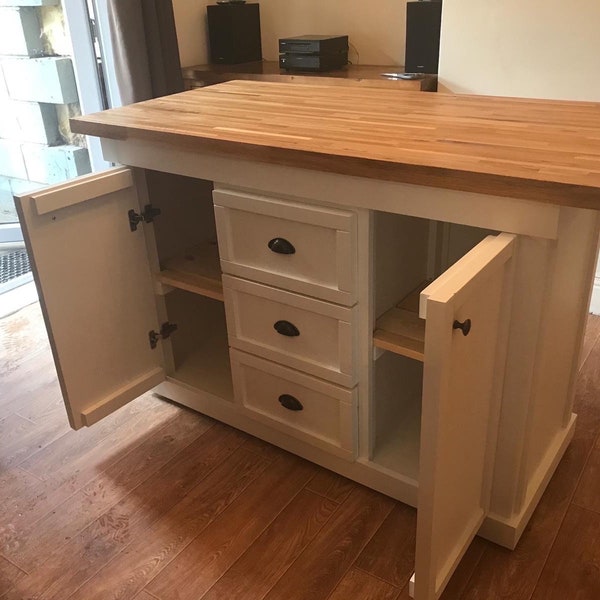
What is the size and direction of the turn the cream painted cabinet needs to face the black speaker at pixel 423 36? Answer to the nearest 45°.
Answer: approximately 180°

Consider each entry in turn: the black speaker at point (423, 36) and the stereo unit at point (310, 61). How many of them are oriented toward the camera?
2

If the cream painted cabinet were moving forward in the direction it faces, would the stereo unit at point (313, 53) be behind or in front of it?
behind

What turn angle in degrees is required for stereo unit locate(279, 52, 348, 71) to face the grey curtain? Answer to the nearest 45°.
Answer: approximately 90° to its right

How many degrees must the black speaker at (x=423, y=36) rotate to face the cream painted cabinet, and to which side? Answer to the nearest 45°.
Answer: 0° — it already faces it

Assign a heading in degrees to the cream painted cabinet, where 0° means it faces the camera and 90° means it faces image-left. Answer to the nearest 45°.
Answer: approximately 45°

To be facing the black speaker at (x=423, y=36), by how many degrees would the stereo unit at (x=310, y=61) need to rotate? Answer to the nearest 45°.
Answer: approximately 45° to its left

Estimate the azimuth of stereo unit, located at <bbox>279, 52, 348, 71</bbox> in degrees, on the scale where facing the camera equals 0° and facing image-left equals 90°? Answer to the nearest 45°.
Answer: approximately 0°

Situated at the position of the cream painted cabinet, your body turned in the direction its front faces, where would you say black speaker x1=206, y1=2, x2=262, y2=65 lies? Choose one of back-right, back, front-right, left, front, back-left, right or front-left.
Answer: back-right

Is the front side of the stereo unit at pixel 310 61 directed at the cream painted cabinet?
yes

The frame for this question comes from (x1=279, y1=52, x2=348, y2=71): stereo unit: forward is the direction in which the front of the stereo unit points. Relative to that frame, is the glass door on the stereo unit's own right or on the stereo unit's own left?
on the stereo unit's own right

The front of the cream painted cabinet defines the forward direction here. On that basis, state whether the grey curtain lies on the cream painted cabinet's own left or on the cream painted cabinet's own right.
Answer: on the cream painted cabinet's own right
